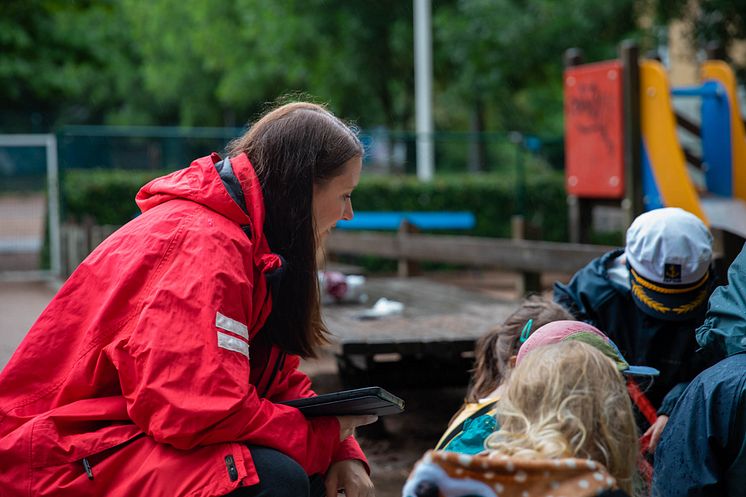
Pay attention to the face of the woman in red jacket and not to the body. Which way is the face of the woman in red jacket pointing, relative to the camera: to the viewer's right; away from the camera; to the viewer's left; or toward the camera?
to the viewer's right

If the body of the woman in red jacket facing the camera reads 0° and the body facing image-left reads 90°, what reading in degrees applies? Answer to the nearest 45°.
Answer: approximately 270°

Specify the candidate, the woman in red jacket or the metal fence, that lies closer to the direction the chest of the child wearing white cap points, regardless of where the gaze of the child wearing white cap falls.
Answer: the woman in red jacket
